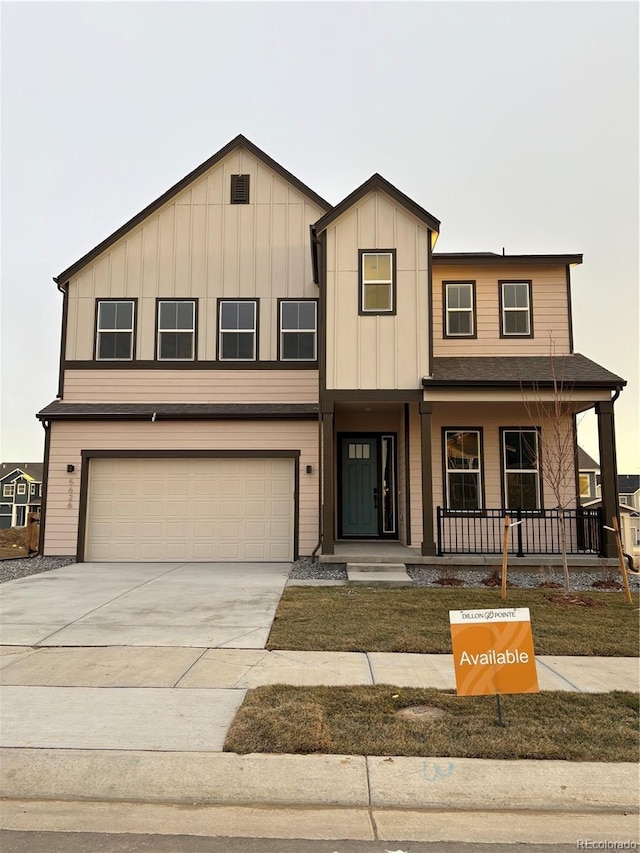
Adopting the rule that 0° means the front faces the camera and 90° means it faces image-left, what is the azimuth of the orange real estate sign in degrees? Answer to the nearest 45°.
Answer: approximately 0°

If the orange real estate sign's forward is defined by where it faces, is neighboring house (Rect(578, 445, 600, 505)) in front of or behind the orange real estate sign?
behind

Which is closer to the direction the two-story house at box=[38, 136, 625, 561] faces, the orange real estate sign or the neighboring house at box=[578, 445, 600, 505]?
the orange real estate sign

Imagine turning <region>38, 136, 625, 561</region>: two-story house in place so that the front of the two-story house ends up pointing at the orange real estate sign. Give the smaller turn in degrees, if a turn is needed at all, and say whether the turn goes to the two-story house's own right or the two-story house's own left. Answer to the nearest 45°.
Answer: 0° — it already faces it

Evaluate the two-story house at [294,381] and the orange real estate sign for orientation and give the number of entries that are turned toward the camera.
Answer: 2

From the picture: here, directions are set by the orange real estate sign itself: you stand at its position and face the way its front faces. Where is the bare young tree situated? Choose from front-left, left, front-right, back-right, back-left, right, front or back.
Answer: back

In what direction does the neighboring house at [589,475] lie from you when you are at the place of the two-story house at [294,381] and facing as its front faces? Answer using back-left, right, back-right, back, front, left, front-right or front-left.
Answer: back-left

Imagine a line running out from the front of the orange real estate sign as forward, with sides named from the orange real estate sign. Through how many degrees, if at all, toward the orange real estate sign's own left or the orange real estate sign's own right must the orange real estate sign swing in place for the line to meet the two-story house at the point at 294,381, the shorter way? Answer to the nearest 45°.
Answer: approximately 135° to the orange real estate sign's own right
